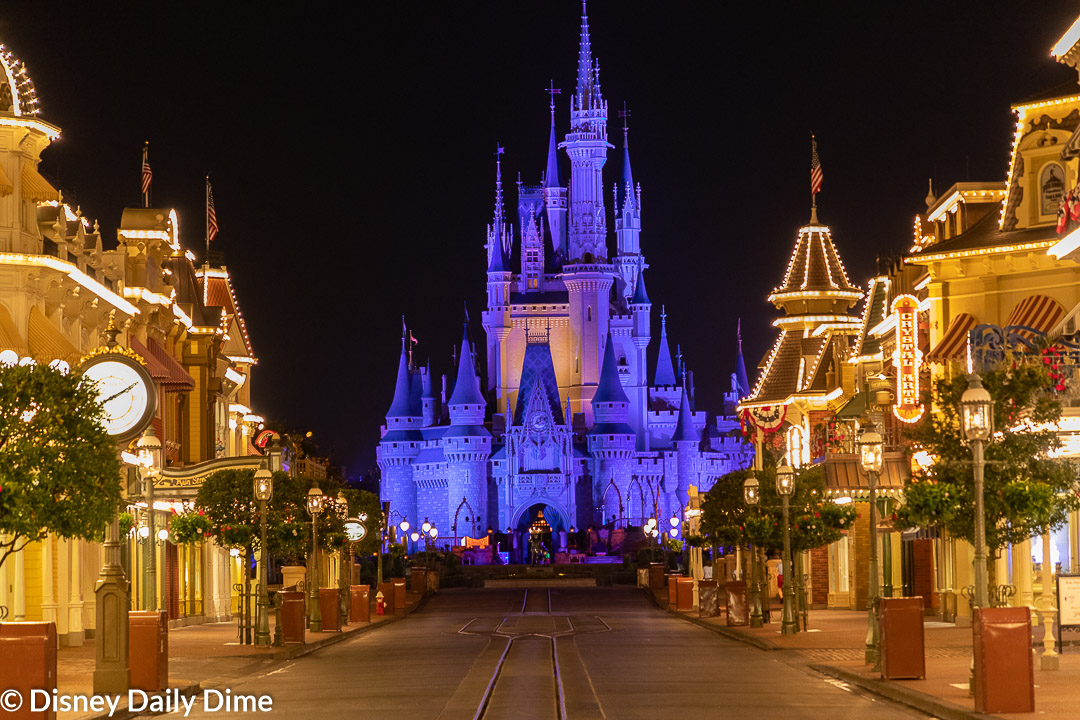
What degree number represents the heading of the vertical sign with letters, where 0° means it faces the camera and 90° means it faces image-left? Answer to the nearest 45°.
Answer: approximately 0°

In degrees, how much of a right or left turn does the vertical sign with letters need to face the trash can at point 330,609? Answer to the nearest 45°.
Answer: approximately 90° to its right

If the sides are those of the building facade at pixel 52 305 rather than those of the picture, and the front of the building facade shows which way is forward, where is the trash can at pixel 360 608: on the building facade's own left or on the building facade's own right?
on the building facade's own left

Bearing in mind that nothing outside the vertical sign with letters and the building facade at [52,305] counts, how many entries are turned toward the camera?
1

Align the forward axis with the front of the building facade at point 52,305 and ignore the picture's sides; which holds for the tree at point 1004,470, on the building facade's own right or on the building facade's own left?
on the building facade's own right

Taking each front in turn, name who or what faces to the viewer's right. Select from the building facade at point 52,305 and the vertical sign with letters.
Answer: the building facade

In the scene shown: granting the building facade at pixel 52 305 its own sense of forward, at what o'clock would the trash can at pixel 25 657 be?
The trash can is roughly at 3 o'clock from the building facade.

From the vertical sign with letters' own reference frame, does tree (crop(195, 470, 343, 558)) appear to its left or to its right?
on its right

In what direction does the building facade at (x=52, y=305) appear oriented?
to the viewer's right

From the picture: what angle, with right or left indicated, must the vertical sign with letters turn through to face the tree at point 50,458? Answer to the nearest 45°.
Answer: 0° — it already faces it
